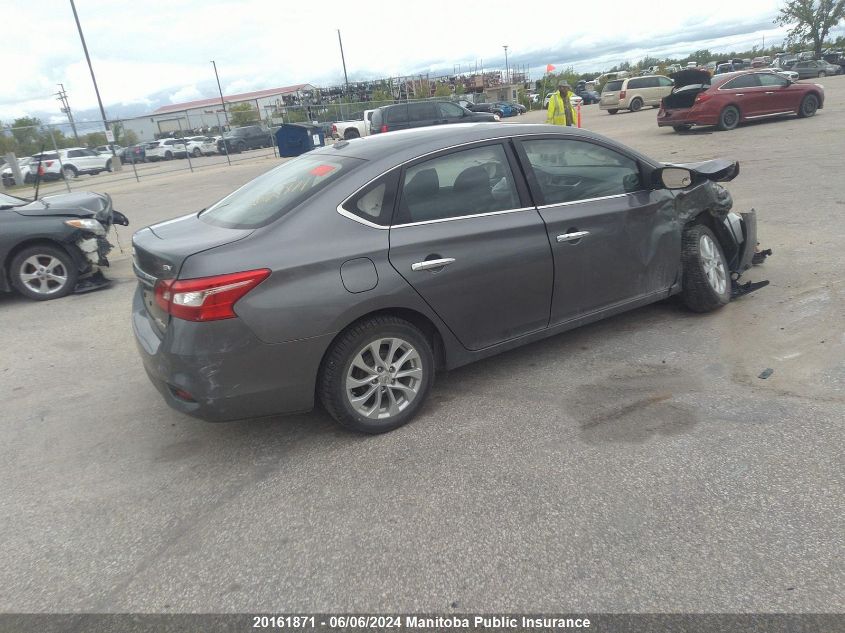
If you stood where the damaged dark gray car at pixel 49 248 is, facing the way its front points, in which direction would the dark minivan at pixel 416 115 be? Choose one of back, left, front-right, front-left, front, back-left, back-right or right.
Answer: front-left

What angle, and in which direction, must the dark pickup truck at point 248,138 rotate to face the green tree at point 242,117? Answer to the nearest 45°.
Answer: approximately 135° to its right

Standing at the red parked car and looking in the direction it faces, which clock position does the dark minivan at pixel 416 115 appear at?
The dark minivan is roughly at 7 o'clock from the red parked car.

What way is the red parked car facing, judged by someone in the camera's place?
facing away from the viewer and to the right of the viewer

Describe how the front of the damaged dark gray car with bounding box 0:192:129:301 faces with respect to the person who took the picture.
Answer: facing to the right of the viewer

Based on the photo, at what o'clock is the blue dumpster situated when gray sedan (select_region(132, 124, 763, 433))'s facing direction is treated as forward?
The blue dumpster is roughly at 10 o'clock from the gray sedan.

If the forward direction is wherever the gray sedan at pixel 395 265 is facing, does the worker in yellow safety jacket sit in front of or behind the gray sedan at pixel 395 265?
in front

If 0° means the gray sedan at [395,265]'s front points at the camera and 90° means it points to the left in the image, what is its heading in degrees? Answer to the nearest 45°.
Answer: approximately 225°

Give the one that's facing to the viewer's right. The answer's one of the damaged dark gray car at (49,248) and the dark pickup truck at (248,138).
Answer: the damaged dark gray car

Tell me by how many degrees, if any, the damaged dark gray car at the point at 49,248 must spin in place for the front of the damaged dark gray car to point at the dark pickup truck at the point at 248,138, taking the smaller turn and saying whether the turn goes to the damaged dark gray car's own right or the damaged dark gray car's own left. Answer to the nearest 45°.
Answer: approximately 90° to the damaged dark gray car's own left

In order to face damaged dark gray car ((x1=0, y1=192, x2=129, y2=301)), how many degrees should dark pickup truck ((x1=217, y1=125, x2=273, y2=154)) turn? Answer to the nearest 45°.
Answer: approximately 45° to its left

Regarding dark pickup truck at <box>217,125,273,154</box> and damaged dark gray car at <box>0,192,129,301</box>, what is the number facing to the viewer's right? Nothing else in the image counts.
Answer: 1

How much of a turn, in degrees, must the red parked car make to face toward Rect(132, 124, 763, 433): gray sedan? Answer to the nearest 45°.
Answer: approximately 135° to its right
